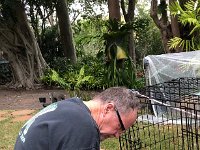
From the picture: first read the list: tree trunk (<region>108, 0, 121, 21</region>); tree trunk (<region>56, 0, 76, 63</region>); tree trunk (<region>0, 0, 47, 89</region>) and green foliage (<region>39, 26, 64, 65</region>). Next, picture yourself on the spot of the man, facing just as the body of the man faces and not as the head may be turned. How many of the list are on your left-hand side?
4

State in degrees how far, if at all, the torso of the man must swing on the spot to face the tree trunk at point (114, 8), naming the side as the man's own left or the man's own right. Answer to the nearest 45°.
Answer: approximately 90° to the man's own left

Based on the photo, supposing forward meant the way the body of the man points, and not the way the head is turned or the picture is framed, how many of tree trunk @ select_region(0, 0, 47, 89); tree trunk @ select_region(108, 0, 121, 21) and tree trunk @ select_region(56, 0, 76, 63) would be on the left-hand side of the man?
3

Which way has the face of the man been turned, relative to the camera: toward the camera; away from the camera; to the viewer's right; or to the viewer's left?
to the viewer's right

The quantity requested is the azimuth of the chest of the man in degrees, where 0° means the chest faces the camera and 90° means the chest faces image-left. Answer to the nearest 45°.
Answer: approximately 270°

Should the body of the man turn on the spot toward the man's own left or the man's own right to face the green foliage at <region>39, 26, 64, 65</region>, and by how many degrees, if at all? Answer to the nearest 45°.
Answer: approximately 90° to the man's own left

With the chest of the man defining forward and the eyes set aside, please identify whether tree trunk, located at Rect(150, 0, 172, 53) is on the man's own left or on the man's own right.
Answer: on the man's own left

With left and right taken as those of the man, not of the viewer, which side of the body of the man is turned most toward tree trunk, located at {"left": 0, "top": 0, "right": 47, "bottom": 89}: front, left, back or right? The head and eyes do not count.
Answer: left

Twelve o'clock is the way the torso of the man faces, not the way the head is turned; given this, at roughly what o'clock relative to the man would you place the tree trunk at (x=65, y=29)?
The tree trunk is roughly at 9 o'clock from the man.
